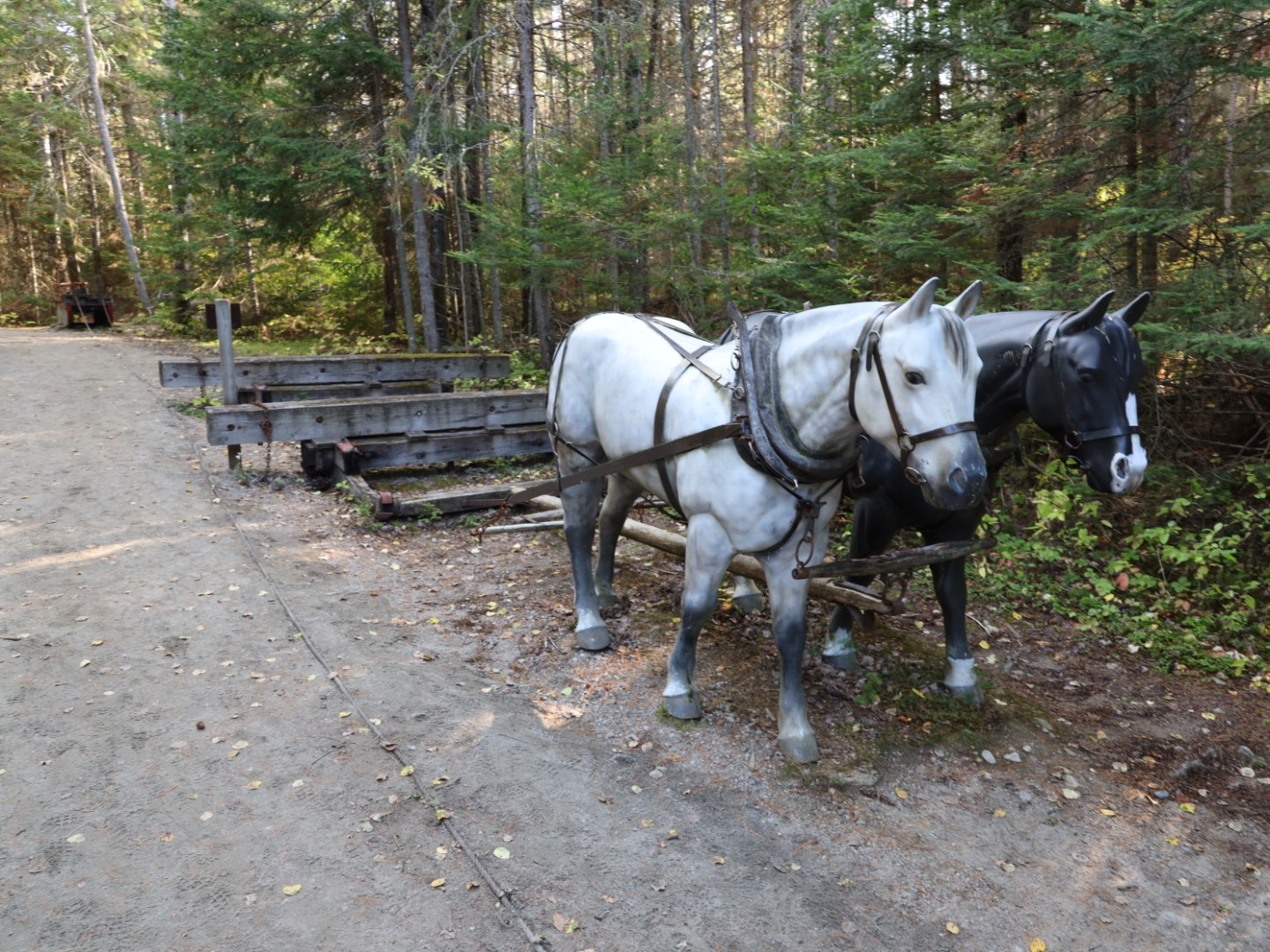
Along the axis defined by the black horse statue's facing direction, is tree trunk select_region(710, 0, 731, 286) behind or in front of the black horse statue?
behind

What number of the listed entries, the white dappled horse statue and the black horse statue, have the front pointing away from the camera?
0

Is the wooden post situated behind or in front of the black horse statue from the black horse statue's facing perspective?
behind

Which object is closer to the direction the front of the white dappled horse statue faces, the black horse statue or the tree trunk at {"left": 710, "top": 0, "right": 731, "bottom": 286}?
the black horse statue

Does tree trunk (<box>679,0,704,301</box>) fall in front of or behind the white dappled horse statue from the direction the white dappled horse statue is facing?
behind

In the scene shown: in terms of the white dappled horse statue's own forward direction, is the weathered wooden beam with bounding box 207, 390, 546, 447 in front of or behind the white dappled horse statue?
behind

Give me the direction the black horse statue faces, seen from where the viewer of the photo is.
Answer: facing the viewer and to the right of the viewer

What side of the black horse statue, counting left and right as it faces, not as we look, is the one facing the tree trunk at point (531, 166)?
back

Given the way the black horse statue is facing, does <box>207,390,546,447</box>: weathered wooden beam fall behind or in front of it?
behind

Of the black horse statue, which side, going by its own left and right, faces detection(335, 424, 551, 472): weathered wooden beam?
back

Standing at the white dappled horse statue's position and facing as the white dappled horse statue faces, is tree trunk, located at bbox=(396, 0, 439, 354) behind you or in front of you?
behind

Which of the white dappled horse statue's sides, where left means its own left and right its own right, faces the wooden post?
back

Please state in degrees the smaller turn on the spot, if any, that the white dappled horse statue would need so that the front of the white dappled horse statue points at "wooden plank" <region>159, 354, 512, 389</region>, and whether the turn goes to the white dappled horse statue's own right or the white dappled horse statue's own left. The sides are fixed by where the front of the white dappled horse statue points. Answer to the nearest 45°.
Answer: approximately 180°
